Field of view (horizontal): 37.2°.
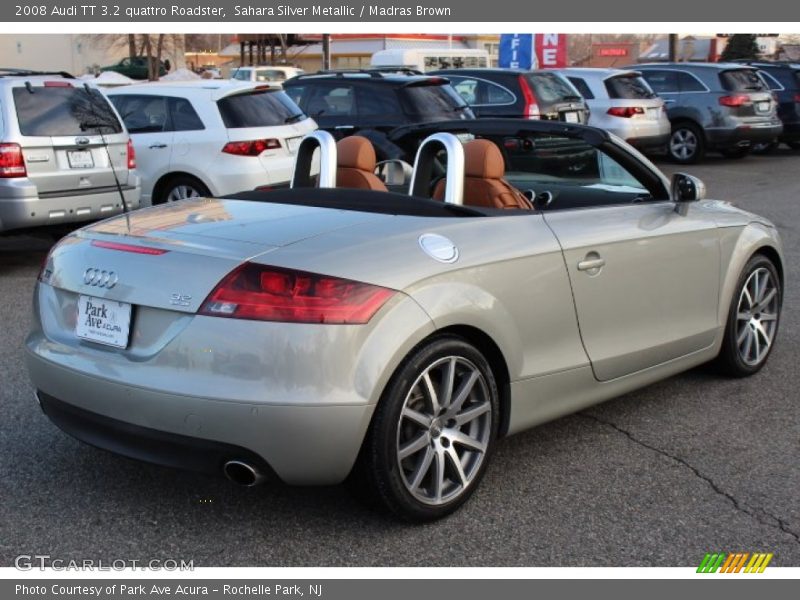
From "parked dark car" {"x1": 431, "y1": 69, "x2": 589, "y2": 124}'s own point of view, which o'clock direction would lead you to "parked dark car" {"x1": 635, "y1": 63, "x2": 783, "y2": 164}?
"parked dark car" {"x1": 635, "y1": 63, "x2": 783, "y2": 164} is roughly at 3 o'clock from "parked dark car" {"x1": 431, "y1": 69, "x2": 589, "y2": 124}.

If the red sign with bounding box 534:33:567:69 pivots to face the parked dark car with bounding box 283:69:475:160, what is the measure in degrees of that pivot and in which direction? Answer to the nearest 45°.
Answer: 0° — it already faces it

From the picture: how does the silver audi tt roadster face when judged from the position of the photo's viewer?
facing away from the viewer and to the right of the viewer

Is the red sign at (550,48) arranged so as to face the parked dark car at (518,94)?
yes

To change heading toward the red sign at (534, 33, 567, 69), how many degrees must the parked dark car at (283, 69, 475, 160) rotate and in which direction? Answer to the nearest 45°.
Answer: approximately 45° to its right

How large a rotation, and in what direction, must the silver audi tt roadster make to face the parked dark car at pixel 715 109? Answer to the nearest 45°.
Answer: approximately 45° to its left
